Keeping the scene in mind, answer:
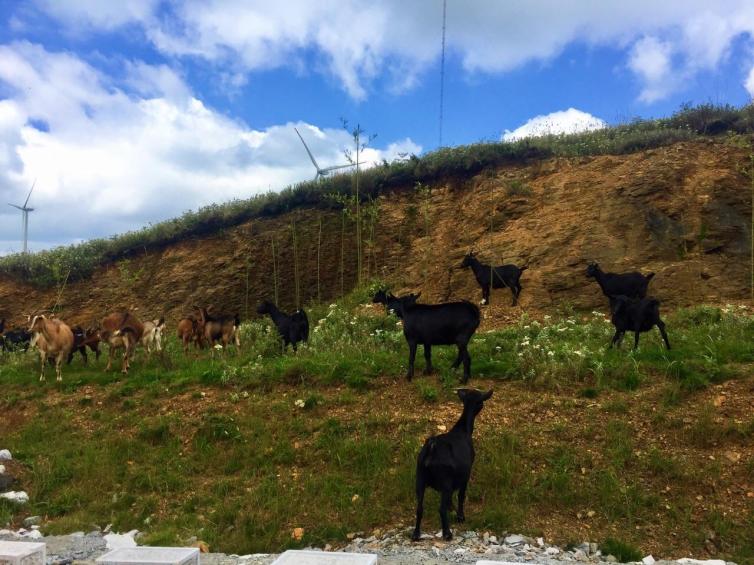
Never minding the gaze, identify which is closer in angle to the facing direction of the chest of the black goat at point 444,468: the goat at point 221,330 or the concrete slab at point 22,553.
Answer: the goat

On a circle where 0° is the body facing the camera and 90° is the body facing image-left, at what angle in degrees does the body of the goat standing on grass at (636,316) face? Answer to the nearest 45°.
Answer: approximately 90°

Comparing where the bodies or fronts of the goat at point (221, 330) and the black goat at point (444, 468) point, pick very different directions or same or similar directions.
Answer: very different directions

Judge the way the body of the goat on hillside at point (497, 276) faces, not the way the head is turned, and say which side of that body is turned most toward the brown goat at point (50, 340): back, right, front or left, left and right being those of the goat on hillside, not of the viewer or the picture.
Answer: front

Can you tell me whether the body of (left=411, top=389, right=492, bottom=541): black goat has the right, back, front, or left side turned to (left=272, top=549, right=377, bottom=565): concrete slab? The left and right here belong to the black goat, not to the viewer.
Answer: back

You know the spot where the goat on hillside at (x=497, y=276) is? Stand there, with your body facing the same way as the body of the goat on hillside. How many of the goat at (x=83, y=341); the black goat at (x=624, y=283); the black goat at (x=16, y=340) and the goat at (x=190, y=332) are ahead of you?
3

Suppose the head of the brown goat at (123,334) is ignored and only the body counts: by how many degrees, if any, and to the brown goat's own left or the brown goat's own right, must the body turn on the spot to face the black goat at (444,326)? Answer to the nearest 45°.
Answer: approximately 135° to the brown goat's own right

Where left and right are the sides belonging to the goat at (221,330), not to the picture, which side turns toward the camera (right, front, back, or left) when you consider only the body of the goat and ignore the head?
left

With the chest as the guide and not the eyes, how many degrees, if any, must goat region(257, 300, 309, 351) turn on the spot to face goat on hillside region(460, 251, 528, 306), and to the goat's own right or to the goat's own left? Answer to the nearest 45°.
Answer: approximately 180°

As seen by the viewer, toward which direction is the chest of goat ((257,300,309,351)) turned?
to the viewer's left

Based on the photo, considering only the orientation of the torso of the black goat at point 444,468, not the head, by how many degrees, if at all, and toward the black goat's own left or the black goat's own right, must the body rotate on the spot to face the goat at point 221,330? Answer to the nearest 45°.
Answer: approximately 90° to the black goat's own left

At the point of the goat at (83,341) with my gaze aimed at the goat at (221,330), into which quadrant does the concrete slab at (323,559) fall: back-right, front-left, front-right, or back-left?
front-right

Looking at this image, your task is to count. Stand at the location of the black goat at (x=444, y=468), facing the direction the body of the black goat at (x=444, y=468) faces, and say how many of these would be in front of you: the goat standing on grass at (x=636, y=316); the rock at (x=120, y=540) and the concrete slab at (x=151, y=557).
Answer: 1

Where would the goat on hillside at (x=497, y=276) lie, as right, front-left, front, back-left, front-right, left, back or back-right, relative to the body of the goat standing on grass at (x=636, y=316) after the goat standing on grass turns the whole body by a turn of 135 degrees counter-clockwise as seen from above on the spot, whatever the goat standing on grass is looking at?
back

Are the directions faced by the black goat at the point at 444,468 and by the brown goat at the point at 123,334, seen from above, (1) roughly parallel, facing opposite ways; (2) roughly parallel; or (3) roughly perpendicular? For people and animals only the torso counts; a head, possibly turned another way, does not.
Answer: roughly perpendicular

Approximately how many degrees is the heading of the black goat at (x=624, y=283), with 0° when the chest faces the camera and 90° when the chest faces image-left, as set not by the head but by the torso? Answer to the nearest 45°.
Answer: approximately 90°

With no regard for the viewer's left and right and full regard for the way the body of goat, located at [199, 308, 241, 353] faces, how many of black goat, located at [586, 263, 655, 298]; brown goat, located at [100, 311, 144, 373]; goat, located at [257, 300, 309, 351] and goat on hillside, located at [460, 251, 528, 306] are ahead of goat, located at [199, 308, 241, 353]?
1
